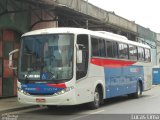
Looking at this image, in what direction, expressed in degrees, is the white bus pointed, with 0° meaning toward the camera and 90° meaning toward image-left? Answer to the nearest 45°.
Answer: approximately 45°
